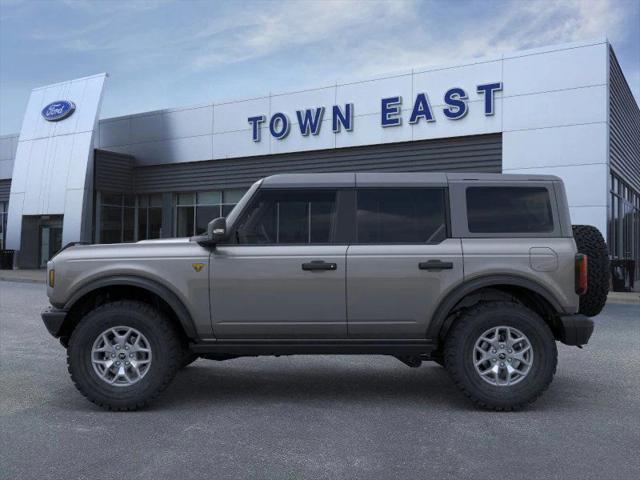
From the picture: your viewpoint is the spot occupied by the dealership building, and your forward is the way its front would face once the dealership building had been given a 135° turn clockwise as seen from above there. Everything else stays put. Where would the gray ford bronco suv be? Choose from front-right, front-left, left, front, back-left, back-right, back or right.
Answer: back

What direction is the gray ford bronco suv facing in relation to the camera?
to the viewer's left

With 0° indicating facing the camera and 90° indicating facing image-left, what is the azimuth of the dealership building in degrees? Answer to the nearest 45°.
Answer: approximately 45°
